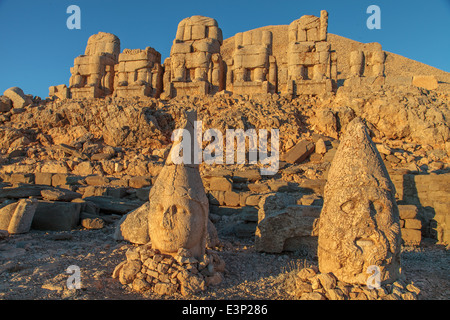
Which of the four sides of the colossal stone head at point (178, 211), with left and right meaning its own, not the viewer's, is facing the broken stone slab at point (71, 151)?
right

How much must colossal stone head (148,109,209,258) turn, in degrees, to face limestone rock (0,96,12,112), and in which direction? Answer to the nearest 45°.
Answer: approximately 90° to its right

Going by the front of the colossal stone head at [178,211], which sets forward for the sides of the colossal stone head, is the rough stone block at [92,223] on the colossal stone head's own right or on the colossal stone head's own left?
on the colossal stone head's own right

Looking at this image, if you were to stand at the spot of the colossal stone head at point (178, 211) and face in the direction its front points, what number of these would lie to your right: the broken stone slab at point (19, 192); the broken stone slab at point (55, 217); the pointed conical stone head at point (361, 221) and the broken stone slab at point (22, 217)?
3

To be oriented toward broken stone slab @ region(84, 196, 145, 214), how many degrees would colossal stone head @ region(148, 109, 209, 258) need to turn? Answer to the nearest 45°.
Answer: approximately 135° to its right

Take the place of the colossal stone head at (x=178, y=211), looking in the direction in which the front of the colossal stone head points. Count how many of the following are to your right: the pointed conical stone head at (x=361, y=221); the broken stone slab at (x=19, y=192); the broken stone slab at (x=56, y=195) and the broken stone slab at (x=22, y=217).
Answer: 3

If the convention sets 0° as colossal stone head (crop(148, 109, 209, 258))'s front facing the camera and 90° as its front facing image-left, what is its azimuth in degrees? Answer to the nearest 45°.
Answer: approximately 45°

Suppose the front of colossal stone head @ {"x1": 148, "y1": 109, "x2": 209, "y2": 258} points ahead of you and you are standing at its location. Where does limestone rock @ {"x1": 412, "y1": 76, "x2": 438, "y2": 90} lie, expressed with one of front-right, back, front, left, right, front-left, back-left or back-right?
back

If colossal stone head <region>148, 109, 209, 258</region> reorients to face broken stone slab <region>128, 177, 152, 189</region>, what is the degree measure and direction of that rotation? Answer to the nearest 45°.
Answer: approximately 135° to its right

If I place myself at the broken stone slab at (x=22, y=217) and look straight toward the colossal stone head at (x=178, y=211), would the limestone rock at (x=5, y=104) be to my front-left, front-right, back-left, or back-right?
back-left

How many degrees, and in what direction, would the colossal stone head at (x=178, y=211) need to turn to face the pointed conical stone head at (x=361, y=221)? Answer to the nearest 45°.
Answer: approximately 90° to its left

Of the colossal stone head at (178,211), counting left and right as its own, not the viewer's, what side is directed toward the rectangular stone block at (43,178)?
right

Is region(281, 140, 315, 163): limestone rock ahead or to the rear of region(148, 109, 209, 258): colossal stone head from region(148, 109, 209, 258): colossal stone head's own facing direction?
to the rear
